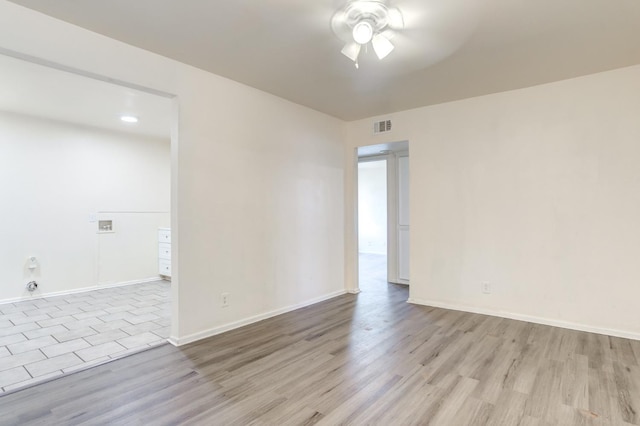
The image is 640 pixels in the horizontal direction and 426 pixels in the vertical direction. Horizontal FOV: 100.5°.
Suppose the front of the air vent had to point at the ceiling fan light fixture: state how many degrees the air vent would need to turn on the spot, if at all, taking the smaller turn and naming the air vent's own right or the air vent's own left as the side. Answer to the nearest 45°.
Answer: approximately 45° to the air vent's own left

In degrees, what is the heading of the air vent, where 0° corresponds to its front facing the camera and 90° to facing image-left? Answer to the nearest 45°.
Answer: approximately 45°
